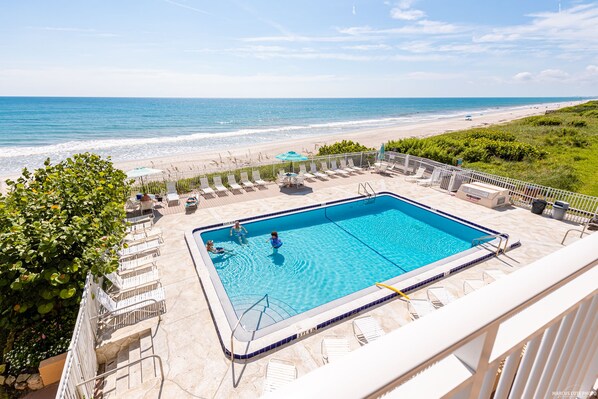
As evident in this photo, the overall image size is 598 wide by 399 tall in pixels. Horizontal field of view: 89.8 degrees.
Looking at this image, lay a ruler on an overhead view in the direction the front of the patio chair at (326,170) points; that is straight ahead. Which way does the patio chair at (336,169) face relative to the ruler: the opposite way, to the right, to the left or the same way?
the same way

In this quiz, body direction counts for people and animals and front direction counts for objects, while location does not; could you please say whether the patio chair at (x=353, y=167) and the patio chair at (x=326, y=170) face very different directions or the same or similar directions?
same or similar directions

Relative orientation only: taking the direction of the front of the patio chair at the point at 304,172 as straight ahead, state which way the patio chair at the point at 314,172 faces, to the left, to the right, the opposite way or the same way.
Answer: the same way

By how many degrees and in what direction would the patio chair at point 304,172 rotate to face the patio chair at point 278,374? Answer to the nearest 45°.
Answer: approximately 45° to its right

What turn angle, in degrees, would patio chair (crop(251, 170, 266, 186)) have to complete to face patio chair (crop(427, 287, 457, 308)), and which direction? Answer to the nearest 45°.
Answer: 0° — it already faces it

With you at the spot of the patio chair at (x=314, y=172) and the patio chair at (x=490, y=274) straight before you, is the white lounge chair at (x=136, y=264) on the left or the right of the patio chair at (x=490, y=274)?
right

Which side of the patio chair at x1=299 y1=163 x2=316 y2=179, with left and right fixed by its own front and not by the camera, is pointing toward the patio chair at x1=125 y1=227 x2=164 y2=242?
right

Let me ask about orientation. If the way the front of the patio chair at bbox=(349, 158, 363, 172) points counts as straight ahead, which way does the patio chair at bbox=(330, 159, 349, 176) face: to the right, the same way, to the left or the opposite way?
the same way

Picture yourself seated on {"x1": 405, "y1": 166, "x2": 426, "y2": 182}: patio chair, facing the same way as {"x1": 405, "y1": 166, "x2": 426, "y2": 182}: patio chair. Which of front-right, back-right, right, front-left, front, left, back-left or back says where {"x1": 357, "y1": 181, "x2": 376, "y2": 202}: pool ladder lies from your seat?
front

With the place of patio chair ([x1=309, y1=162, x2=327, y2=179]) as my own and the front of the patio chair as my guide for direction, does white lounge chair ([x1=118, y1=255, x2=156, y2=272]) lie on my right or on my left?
on my right

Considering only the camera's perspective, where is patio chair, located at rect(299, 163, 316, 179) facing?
facing the viewer and to the right of the viewer

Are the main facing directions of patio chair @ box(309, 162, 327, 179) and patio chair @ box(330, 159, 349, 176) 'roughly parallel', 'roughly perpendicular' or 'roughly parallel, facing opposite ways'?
roughly parallel

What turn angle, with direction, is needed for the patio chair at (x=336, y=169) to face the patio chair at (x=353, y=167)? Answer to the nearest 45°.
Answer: approximately 90° to its left

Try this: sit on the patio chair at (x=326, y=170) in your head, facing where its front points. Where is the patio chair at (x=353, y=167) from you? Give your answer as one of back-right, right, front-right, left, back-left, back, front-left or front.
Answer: left

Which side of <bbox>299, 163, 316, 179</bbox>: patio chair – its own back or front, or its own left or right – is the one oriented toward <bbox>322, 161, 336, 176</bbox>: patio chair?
left

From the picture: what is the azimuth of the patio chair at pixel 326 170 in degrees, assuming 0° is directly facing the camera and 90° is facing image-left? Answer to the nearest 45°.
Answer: approximately 315°

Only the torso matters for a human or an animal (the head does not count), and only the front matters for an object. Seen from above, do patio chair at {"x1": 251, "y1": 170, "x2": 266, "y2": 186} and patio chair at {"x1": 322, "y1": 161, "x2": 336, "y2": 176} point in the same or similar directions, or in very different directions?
same or similar directions

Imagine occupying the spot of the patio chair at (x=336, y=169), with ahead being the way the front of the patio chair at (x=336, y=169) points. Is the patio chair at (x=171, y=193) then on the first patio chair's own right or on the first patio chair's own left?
on the first patio chair's own right

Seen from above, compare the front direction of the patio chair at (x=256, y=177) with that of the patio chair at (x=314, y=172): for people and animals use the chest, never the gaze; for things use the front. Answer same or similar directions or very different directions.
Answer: same or similar directions

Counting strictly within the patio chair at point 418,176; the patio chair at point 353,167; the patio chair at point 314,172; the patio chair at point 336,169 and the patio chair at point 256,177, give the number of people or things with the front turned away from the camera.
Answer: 0
